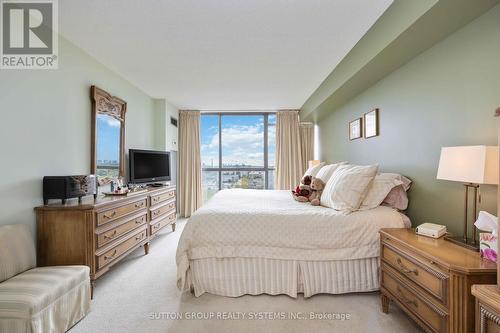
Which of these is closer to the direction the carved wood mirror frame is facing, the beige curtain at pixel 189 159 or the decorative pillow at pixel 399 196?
the decorative pillow

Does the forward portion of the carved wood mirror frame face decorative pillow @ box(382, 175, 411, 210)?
yes

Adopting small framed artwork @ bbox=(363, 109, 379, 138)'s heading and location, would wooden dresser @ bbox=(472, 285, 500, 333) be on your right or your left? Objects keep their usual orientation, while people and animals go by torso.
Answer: on your left

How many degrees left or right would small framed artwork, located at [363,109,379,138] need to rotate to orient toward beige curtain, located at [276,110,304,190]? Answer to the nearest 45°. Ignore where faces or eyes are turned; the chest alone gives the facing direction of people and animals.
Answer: approximately 90° to its right

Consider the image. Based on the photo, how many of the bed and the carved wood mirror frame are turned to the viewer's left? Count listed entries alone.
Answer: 1

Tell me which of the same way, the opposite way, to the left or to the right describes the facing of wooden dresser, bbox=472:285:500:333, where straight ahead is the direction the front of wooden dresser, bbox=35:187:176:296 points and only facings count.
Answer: the opposite way

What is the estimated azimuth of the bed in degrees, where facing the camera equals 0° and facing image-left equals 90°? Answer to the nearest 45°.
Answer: approximately 90°

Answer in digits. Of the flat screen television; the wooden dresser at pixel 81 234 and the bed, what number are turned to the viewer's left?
1

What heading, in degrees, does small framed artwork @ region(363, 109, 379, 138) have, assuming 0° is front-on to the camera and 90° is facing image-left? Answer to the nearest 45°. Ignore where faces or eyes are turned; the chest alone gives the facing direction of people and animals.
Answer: approximately 45°

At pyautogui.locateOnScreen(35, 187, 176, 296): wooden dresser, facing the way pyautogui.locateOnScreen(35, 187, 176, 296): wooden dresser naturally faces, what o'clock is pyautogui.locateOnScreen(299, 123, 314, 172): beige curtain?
The beige curtain is roughly at 10 o'clock from the wooden dresser.

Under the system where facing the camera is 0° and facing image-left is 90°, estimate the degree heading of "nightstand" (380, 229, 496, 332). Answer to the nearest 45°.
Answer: approximately 45°

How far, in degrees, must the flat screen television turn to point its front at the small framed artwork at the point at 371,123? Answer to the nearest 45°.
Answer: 0° — it already faces it
